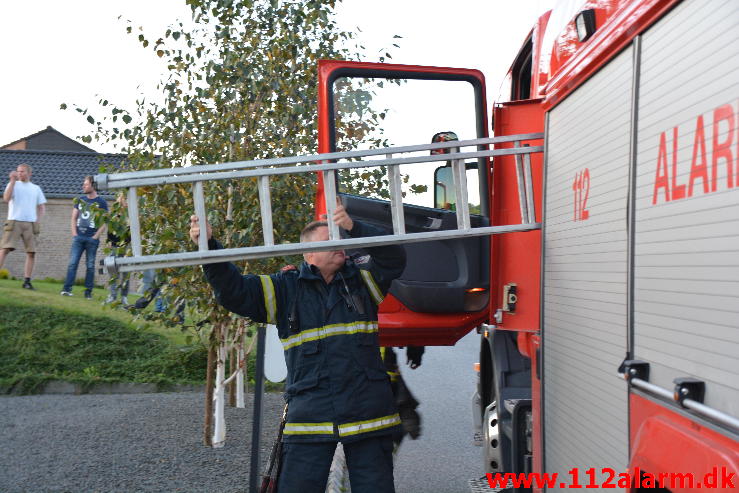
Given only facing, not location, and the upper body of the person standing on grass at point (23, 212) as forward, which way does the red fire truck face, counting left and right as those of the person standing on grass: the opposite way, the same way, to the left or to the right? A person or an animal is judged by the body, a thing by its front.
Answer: the opposite way

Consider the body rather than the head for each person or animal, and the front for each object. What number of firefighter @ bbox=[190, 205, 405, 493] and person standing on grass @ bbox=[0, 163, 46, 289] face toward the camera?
2

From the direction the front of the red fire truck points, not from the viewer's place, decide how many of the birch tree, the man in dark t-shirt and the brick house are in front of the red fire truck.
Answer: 3

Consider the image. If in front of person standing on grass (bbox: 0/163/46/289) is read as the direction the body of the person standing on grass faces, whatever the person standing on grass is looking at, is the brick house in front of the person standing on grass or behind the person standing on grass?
behind

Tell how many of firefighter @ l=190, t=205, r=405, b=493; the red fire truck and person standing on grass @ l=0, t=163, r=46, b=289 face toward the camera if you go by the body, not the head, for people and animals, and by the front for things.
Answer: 2

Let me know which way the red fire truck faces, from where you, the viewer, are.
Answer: facing away from the viewer and to the left of the viewer

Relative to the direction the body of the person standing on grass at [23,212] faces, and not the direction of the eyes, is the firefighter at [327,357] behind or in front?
in front

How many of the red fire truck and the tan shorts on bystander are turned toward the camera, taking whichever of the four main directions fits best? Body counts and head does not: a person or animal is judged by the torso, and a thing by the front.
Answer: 1

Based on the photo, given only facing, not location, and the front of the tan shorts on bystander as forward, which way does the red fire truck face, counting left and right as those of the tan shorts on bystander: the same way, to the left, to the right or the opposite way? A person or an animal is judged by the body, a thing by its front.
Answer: the opposite way

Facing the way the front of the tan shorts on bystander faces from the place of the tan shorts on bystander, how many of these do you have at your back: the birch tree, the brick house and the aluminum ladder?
1
